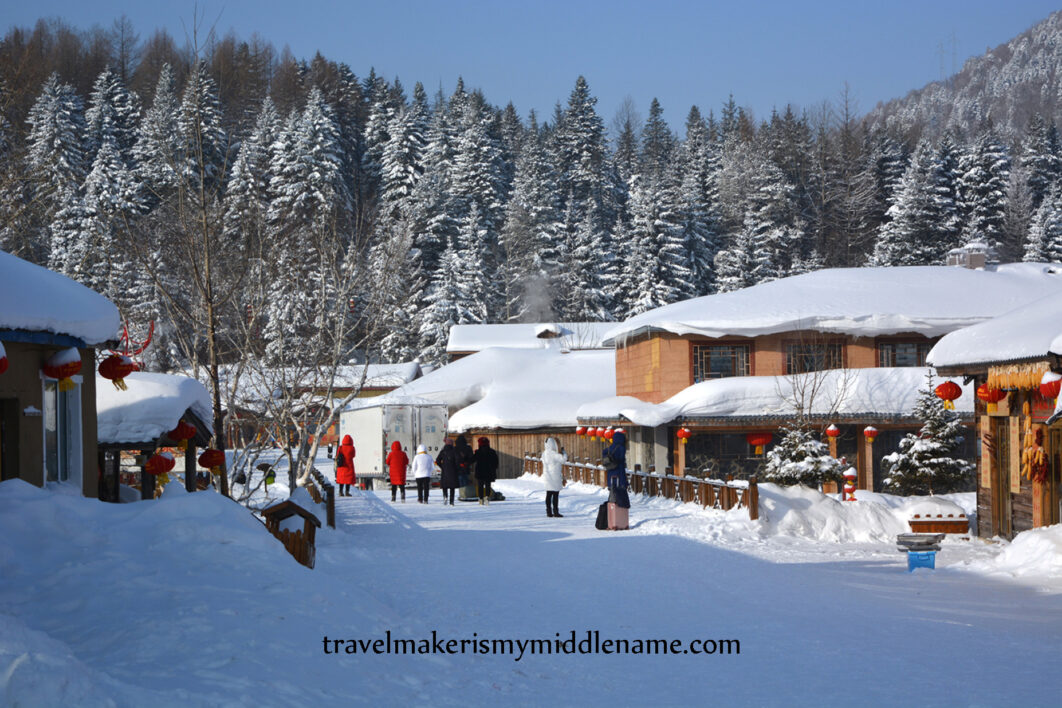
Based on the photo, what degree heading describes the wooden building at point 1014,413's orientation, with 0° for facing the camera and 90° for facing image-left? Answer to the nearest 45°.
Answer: approximately 45°

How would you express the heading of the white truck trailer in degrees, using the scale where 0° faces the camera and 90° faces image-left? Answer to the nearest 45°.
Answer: approximately 135°

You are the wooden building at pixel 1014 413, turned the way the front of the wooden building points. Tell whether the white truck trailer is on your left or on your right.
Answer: on your right

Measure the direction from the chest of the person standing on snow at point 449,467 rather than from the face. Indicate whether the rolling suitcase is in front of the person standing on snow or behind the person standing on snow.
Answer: behind

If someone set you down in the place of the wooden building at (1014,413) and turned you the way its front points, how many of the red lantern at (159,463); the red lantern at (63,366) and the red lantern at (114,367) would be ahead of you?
3

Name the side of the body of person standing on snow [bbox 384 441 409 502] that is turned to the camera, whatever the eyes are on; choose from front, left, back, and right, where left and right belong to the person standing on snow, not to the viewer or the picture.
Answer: back

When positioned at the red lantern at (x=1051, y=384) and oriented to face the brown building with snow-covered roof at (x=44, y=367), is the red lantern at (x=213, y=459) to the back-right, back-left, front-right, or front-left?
front-right

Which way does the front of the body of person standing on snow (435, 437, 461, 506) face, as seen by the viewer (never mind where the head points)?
away from the camera

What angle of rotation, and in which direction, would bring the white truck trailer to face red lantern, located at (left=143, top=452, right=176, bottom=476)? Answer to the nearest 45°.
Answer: approximately 135° to its left
